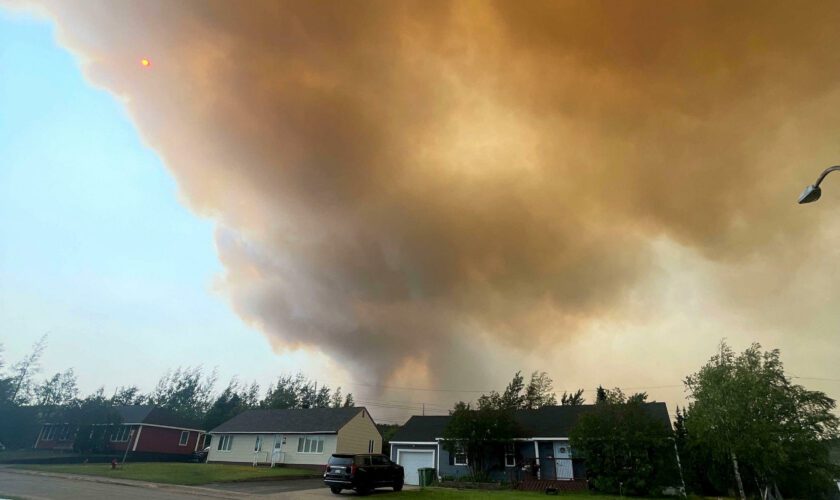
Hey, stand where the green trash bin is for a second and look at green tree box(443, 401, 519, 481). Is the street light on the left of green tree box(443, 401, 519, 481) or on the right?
right

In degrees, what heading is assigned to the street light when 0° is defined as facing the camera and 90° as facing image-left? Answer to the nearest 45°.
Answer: approximately 90°

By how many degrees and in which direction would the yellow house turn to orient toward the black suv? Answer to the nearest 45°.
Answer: approximately 45° to its left

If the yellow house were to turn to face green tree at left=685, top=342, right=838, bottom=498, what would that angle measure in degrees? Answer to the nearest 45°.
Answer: approximately 90° to its left

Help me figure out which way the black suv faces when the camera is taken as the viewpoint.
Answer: facing away from the viewer and to the right of the viewer

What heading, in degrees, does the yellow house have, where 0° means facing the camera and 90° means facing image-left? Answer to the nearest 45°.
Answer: approximately 45°

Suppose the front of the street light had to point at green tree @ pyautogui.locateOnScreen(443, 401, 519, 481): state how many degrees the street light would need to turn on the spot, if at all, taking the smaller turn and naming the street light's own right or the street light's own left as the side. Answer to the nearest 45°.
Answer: approximately 45° to the street light's own right

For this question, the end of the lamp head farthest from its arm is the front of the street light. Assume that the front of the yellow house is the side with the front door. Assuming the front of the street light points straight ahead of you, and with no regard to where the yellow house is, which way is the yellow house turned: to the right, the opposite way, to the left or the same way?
to the left

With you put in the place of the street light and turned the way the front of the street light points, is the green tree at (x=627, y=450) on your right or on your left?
on your right

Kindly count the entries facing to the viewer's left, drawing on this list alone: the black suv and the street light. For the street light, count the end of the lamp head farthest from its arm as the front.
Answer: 1
